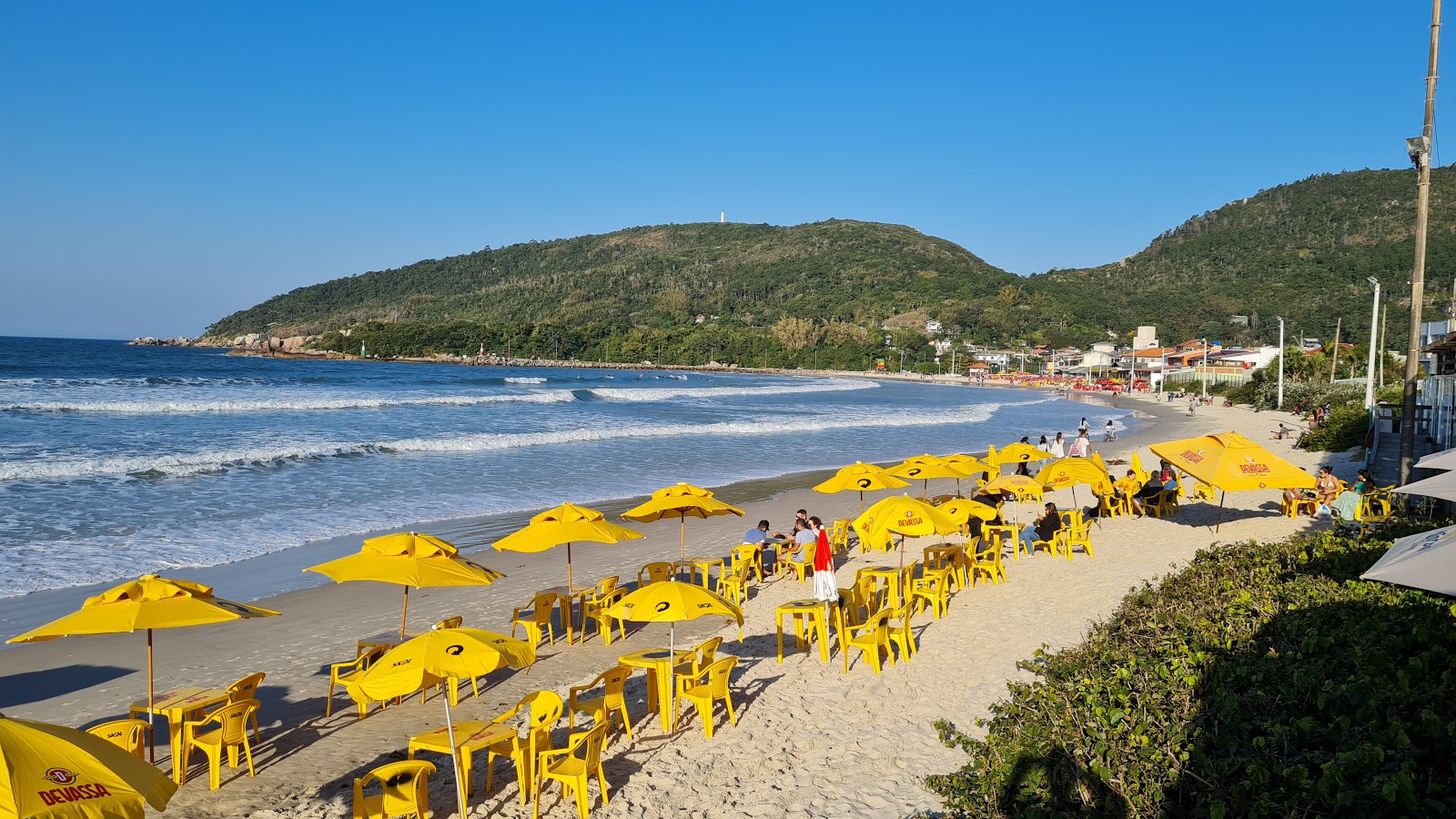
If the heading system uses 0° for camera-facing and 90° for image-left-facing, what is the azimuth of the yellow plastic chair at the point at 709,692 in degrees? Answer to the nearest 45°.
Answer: approximately 135°

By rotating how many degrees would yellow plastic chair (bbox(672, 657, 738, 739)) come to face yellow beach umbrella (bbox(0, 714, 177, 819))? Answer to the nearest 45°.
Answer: approximately 90° to its left

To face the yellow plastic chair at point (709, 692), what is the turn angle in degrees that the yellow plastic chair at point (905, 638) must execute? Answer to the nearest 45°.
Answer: approximately 90° to its left

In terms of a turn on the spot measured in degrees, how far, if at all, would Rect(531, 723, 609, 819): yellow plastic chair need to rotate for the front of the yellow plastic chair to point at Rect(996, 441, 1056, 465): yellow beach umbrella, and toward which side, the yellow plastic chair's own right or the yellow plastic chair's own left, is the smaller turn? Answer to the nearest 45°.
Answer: approximately 90° to the yellow plastic chair's own right

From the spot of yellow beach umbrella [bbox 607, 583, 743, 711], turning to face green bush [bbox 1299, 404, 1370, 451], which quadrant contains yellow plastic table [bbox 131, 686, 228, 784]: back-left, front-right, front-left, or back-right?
back-left

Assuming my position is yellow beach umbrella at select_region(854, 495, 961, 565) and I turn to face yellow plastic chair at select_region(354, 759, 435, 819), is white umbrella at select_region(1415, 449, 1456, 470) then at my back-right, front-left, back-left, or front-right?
back-left

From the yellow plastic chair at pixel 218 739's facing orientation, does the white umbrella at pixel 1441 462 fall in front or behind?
behind

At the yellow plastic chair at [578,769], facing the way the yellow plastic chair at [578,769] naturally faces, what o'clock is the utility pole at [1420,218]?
The utility pole is roughly at 4 o'clock from the yellow plastic chair.
